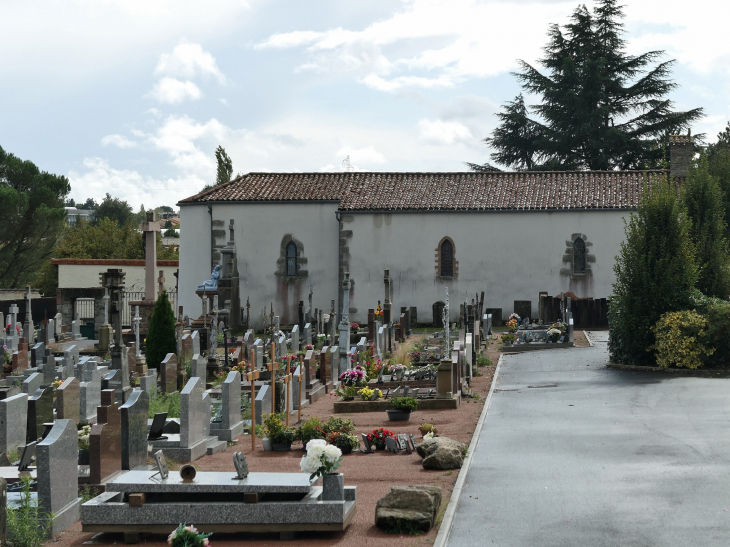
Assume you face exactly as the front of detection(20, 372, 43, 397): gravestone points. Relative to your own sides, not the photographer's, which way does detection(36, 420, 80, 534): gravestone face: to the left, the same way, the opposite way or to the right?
the same way
